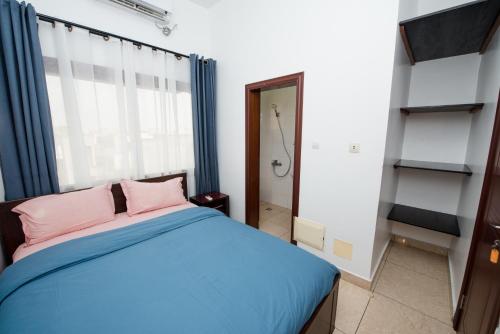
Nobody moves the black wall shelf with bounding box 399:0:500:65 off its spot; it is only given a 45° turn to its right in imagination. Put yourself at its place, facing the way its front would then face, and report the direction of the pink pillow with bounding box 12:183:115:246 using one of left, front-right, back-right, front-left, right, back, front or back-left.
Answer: front

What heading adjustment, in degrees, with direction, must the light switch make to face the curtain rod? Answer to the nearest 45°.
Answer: approximately 90° to its right

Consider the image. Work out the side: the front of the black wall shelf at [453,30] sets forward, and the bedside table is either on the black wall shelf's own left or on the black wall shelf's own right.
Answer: on the black wall shelf's own right
